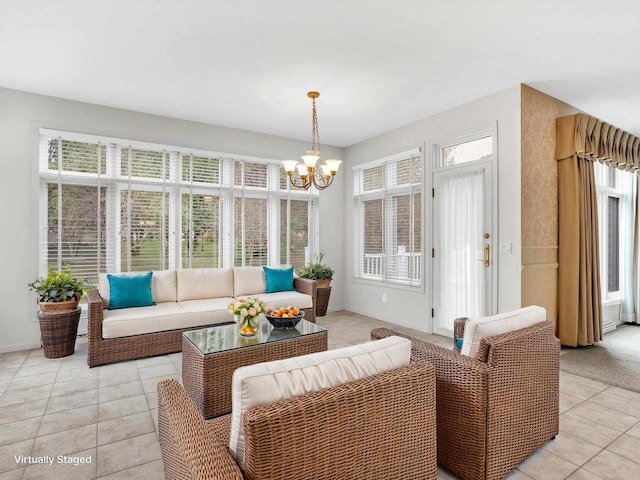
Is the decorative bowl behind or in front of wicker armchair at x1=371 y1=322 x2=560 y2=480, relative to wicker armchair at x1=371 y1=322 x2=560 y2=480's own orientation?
in front

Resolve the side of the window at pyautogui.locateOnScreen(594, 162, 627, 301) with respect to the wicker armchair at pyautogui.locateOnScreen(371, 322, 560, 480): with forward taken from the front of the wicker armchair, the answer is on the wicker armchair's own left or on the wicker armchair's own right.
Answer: on the wicker armchair's own right

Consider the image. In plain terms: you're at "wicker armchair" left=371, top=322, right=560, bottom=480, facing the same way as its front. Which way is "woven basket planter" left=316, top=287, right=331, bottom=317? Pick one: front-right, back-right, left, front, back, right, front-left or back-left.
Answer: front

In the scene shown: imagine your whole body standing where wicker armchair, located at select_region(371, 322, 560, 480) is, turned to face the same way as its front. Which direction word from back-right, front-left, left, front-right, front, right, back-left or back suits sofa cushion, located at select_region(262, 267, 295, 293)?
front

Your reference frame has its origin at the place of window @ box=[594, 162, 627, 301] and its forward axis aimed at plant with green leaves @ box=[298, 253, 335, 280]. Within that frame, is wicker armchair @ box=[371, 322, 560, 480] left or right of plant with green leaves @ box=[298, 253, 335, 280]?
left

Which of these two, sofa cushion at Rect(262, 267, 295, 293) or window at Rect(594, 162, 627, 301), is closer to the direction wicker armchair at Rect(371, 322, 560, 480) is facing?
the sofa cushion

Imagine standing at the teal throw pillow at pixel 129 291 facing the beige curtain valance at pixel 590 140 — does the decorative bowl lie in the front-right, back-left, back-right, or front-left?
front-right
